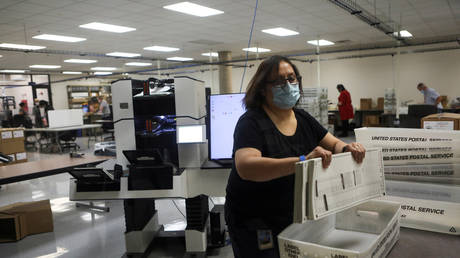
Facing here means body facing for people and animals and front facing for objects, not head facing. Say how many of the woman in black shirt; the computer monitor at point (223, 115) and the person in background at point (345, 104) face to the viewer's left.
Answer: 1

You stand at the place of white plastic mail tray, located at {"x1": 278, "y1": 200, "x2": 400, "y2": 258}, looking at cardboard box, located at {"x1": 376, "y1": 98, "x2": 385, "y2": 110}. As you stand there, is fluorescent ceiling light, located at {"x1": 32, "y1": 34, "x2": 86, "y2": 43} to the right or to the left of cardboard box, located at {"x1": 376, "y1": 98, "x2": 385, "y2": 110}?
left

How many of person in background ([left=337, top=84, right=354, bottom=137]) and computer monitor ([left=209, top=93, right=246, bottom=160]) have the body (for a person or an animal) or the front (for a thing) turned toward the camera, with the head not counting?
1

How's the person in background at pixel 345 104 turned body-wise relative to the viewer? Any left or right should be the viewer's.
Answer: facing to the left of the viewer

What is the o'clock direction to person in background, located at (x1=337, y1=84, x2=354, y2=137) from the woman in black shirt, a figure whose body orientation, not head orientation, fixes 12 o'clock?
The person in background is roughly at 8 o'clock from the woman in black shirt.

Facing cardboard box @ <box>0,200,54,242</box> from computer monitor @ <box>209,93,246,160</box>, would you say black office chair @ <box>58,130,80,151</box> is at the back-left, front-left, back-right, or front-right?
front-right

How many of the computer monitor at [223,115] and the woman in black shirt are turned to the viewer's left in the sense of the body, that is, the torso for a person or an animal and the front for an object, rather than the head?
0

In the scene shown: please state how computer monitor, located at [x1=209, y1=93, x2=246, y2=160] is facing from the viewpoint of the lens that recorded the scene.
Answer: facing the viewer

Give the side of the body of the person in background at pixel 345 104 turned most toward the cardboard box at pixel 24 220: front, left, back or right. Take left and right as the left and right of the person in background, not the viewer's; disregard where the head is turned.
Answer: left

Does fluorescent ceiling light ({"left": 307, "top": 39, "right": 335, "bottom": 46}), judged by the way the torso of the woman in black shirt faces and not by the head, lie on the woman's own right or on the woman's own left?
on the woman's own left

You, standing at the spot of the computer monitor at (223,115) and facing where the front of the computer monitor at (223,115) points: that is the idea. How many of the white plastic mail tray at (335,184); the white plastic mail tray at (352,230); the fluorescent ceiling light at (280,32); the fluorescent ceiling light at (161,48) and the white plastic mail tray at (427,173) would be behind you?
2

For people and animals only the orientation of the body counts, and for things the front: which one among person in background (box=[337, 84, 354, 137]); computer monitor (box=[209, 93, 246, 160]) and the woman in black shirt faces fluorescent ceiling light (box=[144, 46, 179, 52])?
the person in background

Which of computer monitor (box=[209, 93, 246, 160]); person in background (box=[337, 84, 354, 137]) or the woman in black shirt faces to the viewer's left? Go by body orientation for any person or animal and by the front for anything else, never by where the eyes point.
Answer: the person in background

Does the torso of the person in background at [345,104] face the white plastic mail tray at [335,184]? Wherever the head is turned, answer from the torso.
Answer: no

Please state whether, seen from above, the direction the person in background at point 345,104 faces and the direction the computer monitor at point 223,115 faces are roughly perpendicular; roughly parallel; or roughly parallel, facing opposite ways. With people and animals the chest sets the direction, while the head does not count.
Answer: roughly perpendicular

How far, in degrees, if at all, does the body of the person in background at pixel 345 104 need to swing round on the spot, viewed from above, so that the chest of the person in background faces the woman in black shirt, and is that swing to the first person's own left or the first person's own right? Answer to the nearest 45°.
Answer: approximately 90° to the first person's own left

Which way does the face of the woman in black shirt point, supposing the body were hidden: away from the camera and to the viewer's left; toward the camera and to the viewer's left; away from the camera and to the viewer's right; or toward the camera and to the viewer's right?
toward the camera and to the viewer's right
